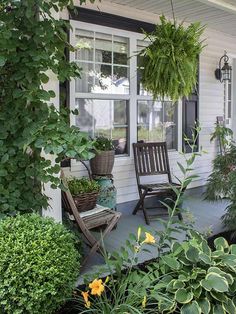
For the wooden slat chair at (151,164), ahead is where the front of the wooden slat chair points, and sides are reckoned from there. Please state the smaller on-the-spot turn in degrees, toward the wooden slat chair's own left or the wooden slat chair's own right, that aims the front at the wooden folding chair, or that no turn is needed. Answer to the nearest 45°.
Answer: approximately 45° to the wooden slat chair's own right

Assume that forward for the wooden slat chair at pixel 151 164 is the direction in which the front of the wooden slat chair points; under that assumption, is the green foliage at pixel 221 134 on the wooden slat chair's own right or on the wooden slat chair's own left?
on the wooden slat chair's own left

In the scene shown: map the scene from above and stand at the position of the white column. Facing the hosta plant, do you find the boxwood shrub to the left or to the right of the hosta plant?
right

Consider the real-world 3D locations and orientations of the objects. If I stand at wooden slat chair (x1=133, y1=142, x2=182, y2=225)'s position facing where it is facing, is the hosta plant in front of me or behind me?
in front

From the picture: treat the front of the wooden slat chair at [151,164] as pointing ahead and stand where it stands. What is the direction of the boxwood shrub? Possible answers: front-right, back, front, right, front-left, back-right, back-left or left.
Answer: front-right
